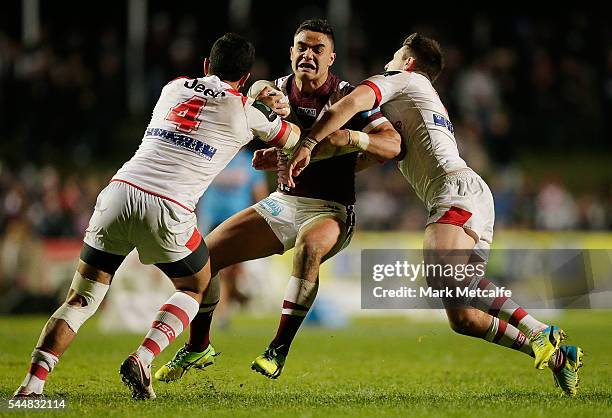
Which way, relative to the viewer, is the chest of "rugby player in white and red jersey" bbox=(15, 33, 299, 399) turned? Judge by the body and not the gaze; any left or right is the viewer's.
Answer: facing away from the viewer and to the right of the viewer

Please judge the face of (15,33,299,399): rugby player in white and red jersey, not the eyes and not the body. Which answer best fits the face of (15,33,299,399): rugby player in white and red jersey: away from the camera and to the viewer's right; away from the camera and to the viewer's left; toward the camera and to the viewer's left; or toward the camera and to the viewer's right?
away from the camera and to the viewer's right

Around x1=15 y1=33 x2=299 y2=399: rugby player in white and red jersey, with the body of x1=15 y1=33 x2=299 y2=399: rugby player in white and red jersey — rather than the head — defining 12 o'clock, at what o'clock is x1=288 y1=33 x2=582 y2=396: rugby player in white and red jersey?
x1=288 y1=33 x2=582 y2=396: rugby player in white and red jersey is roughly at 1 o'clock from x1=15 y1=33 x2=299 y2=399: rugby player in white and red jersey.
